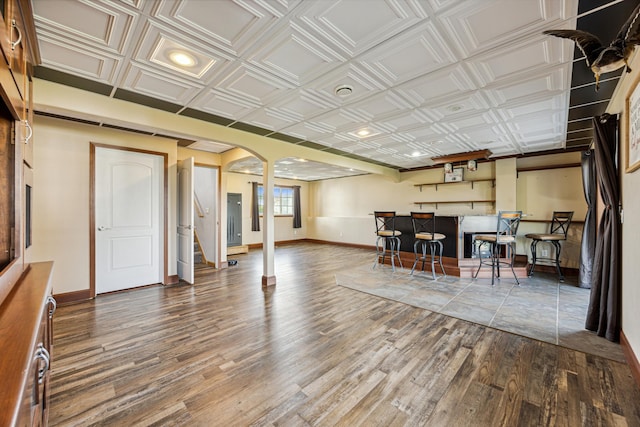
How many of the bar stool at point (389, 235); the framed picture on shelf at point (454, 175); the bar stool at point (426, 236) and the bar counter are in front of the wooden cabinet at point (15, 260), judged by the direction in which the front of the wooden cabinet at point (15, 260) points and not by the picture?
4

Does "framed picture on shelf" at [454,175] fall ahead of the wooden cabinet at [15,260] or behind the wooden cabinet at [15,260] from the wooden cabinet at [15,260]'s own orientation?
ahead

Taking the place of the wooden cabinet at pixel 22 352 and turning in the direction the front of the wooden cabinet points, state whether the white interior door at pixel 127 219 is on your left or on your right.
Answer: on your left

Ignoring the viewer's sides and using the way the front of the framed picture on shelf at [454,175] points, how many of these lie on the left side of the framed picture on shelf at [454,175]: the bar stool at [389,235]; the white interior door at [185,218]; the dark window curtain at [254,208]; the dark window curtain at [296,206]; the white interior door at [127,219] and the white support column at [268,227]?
0

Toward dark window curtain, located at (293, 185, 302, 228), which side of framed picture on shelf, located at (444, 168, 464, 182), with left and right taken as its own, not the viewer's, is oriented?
right

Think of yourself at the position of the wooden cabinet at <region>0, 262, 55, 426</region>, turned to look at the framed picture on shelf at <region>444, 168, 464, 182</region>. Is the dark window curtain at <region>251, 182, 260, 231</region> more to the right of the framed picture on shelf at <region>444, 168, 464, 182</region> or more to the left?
left

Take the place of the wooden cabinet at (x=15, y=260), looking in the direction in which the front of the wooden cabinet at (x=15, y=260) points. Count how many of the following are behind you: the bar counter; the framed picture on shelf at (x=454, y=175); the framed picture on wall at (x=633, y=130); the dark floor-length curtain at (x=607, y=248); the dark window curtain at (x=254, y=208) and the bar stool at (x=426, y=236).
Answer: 0

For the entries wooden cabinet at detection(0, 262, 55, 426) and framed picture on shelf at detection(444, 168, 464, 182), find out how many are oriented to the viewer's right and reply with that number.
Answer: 1

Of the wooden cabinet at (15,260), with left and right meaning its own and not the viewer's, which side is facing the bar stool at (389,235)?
front

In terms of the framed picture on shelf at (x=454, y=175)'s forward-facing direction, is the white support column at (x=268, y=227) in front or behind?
in front

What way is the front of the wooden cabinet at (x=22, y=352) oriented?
to the viewer's right

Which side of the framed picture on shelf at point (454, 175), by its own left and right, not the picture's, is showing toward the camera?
front

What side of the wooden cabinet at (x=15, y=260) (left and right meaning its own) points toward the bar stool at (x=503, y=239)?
front

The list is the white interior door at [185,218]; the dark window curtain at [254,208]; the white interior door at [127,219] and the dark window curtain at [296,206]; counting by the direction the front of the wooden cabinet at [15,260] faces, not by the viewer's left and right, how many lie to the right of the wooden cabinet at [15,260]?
0

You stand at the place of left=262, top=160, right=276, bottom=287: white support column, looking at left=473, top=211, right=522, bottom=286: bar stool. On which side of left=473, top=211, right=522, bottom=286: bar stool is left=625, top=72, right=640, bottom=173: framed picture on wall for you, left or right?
right

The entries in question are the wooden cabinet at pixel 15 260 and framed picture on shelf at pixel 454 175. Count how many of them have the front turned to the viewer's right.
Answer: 1

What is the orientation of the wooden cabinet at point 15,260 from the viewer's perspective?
to the viewer's right

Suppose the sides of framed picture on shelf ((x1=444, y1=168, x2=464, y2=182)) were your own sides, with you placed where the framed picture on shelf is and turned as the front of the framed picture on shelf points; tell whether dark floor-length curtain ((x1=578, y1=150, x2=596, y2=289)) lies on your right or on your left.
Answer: on your left
